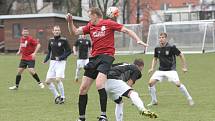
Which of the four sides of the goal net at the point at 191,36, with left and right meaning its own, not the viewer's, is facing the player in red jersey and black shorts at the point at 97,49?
front

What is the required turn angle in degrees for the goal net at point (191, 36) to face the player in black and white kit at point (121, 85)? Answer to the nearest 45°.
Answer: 0° — it already faces them

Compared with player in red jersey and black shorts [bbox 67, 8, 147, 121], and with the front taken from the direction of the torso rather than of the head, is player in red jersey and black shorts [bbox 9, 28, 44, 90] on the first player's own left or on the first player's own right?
on the first player's own right

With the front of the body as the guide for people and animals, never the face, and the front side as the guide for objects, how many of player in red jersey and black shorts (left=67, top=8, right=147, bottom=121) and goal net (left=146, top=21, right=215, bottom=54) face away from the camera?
0

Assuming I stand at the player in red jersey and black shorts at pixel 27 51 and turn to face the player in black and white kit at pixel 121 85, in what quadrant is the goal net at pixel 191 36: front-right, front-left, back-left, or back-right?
back-left

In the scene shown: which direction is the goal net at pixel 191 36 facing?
toward the camera

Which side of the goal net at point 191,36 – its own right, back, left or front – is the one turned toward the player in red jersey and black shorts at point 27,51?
front

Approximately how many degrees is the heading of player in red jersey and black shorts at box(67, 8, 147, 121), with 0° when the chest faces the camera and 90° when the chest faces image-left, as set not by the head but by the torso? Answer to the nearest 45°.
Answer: approximately 45°
